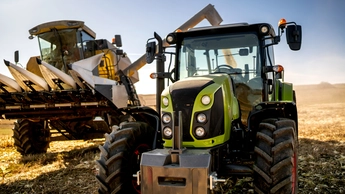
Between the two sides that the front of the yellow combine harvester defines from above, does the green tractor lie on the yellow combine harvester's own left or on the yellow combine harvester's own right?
on the yellow combine harvester's own left

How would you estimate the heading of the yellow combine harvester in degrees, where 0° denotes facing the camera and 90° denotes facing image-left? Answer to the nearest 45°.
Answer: approximately 45°
